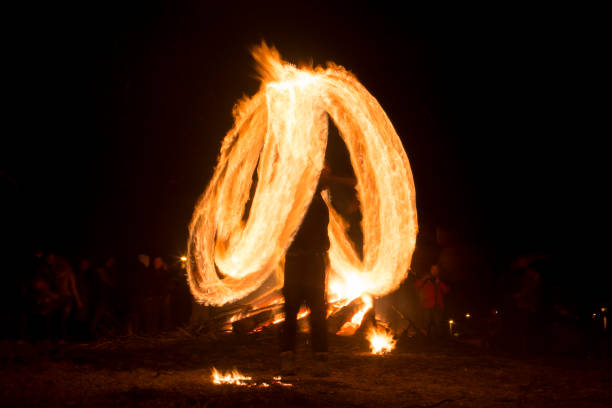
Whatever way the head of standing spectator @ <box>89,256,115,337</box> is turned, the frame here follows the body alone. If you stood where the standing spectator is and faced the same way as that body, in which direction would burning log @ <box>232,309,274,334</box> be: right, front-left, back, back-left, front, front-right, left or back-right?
front-right

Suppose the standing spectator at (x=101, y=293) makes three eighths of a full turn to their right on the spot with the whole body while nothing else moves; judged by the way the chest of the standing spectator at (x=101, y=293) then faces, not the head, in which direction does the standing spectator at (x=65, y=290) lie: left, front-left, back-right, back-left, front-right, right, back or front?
front

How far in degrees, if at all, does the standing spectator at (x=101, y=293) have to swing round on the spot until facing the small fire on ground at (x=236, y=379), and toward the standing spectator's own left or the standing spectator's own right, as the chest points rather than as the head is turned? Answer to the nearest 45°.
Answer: approximately 90° to the standing spectator's own right

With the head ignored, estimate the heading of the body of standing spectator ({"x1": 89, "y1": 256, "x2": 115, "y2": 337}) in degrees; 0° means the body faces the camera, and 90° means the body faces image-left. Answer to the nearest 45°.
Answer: approximately 270°
